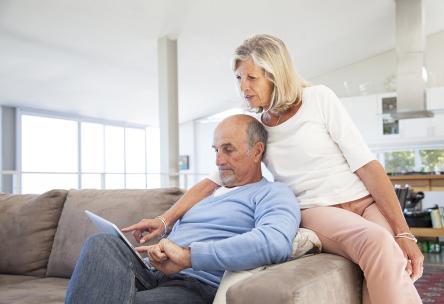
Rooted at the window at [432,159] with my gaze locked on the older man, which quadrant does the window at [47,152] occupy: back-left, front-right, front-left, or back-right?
front-right

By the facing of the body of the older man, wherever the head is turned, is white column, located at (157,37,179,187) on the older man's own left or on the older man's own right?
on the older man's own right

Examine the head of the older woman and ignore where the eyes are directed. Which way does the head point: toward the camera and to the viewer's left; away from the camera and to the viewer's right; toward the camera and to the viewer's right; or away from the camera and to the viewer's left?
toward the camera and to the viewer's left

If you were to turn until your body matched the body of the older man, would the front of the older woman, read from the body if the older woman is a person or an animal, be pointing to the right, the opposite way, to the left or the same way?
the same way

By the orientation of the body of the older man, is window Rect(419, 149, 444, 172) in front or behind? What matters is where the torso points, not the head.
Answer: behind

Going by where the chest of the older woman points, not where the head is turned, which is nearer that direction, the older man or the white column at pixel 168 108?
the older man

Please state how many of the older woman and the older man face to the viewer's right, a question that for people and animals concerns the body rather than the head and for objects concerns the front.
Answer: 0

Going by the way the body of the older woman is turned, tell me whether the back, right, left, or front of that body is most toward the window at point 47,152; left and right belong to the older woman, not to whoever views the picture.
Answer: right

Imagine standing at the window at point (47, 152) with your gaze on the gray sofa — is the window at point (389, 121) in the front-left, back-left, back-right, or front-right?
front-left

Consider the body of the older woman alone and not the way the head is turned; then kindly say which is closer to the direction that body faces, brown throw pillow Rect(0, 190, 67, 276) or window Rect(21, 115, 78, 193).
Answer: the brown throw pillow

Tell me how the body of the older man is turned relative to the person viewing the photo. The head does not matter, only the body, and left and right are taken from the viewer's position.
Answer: facing the viewer and to the left of the viewer
